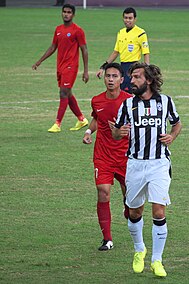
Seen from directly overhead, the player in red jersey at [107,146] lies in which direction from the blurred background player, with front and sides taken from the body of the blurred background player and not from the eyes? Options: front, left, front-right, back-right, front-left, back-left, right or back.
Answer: front-left

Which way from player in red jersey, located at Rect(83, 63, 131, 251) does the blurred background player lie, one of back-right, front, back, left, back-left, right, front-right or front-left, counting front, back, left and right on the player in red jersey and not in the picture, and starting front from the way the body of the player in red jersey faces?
back

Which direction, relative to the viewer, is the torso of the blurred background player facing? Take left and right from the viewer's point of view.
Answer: facing the viewer and to the left of the viewer

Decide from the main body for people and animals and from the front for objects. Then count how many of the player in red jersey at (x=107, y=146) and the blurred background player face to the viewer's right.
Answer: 0

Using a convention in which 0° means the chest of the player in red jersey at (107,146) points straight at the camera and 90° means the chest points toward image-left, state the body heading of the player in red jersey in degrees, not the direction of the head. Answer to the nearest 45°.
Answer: approximately 0°
